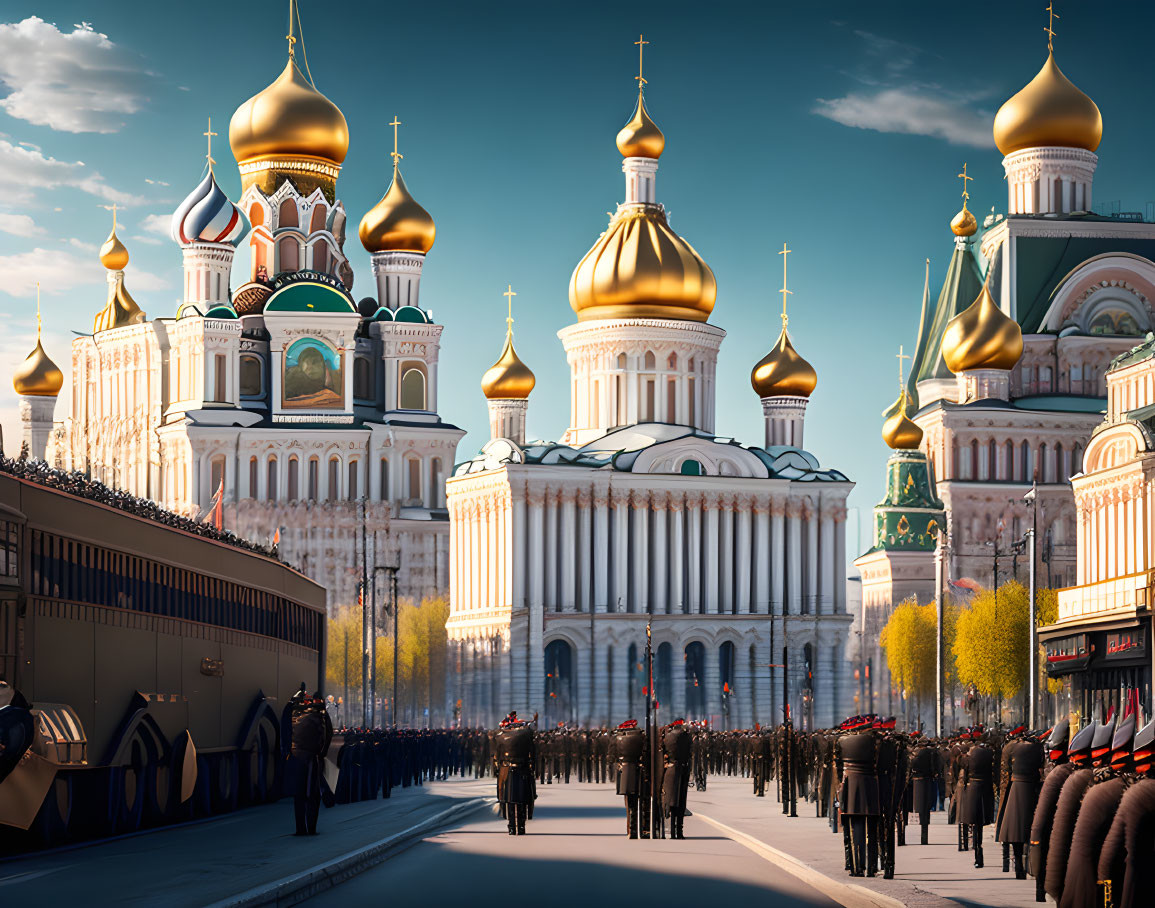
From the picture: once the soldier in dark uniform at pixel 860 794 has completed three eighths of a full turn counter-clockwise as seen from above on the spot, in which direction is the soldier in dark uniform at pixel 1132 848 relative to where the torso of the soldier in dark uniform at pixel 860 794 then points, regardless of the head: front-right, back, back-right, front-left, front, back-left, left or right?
front-left

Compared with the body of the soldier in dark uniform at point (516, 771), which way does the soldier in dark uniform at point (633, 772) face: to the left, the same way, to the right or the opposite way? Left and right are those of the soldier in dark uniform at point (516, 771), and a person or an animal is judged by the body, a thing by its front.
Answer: the same way

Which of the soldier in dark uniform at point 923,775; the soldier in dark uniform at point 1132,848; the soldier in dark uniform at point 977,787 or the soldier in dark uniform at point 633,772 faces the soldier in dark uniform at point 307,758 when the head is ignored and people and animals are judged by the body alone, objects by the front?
the soldier in dark uniform at point 1132,848

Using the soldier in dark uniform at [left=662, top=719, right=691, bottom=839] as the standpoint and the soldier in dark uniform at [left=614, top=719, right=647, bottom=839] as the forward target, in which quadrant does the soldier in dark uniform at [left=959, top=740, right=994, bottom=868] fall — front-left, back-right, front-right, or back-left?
back-left

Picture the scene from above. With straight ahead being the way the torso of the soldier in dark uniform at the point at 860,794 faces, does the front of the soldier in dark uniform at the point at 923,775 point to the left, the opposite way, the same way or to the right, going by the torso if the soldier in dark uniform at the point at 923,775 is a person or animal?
the same way
